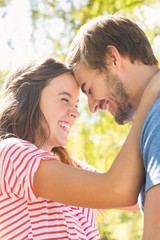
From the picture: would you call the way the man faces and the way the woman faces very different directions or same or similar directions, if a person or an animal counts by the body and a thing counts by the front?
very different directions

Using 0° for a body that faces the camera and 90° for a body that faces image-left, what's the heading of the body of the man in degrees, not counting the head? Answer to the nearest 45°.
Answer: approximately 90°
